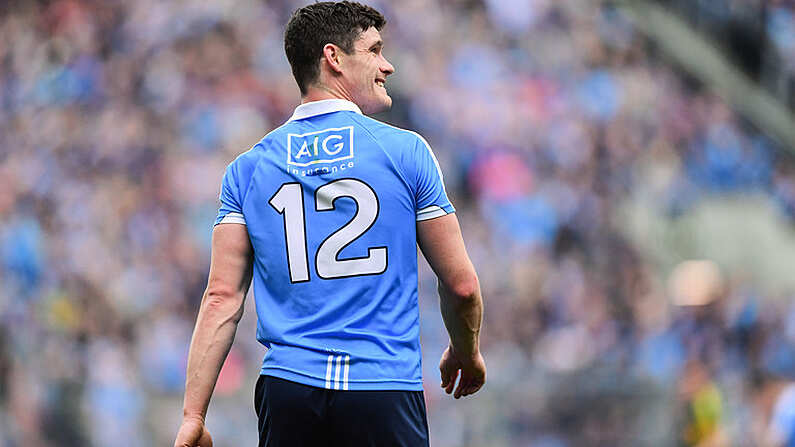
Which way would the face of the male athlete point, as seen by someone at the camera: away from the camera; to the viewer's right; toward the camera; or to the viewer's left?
to the viewer's right

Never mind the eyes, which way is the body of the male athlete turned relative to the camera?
away from the camera
